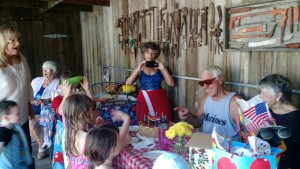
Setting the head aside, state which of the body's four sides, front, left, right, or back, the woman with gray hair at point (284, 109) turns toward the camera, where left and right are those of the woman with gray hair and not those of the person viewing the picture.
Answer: left

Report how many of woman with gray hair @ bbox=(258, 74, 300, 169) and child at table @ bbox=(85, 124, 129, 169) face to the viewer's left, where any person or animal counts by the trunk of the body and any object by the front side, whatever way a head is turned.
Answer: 1

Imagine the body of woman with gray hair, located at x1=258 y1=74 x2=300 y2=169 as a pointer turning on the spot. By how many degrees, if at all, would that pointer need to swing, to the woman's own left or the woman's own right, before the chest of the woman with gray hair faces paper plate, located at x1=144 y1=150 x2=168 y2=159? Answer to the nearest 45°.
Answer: approximately 45° to the woman's own left

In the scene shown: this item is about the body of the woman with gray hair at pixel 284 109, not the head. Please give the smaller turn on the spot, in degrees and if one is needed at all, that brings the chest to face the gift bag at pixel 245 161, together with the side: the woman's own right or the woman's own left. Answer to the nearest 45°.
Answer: approximately 90° to the woman's own left

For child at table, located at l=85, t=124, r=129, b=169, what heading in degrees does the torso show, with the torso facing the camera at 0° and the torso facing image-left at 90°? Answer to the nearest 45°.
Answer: approximately 225°

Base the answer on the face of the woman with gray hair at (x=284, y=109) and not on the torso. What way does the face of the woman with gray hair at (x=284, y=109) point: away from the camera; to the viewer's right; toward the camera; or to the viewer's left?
to the viewer's left

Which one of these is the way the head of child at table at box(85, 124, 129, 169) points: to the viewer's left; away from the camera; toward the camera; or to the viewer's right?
away from the camera

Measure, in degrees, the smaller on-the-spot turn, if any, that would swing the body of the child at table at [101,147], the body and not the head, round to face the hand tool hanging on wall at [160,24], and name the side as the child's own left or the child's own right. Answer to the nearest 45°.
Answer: approximately 45° to the child's own left

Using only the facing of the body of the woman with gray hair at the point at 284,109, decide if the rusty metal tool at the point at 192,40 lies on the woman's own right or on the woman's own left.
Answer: on the woman's own right

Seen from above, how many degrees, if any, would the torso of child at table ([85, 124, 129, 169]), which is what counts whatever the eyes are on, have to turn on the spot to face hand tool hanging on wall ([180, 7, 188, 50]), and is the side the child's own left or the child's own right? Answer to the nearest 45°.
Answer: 0° — they already face it

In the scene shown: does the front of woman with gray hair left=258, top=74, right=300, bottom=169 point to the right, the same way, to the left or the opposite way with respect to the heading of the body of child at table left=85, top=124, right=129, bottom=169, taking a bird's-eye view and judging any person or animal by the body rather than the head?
to the left
